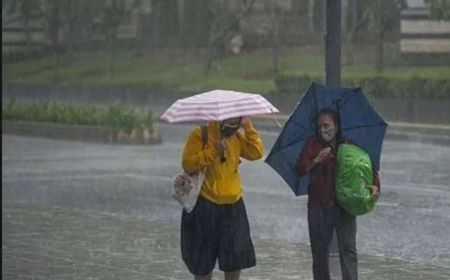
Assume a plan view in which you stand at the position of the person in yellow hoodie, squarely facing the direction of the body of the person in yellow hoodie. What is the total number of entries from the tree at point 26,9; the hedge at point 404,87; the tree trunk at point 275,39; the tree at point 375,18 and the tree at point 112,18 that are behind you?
5

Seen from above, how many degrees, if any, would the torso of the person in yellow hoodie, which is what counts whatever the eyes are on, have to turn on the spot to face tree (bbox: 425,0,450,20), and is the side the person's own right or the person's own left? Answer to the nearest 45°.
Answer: approximately 180°

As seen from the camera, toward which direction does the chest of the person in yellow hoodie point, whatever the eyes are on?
toward the camera

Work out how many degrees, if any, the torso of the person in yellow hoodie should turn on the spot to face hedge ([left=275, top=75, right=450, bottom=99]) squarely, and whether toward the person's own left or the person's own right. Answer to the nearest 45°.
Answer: approximately 180°

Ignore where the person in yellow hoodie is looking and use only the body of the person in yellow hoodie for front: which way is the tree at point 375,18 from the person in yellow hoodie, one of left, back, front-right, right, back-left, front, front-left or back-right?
back

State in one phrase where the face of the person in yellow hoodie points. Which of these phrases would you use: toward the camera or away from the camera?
toward the camera

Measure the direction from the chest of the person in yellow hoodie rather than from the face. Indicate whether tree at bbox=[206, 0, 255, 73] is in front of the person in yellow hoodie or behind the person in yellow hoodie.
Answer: behind

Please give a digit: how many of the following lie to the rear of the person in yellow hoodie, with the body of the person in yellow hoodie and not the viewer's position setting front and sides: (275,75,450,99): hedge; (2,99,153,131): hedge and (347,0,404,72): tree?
3

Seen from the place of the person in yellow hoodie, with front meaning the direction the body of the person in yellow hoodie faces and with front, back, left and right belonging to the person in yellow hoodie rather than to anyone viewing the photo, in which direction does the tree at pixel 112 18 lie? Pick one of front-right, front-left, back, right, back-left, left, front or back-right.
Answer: back

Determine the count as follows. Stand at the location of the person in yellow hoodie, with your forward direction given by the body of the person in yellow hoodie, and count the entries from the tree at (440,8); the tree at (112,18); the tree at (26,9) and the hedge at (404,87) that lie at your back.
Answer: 4

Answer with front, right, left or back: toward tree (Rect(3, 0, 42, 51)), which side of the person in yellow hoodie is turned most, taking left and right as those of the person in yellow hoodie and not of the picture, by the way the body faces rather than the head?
back

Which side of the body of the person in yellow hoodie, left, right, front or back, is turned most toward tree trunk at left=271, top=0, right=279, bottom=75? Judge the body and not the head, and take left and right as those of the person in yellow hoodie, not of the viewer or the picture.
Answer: back
